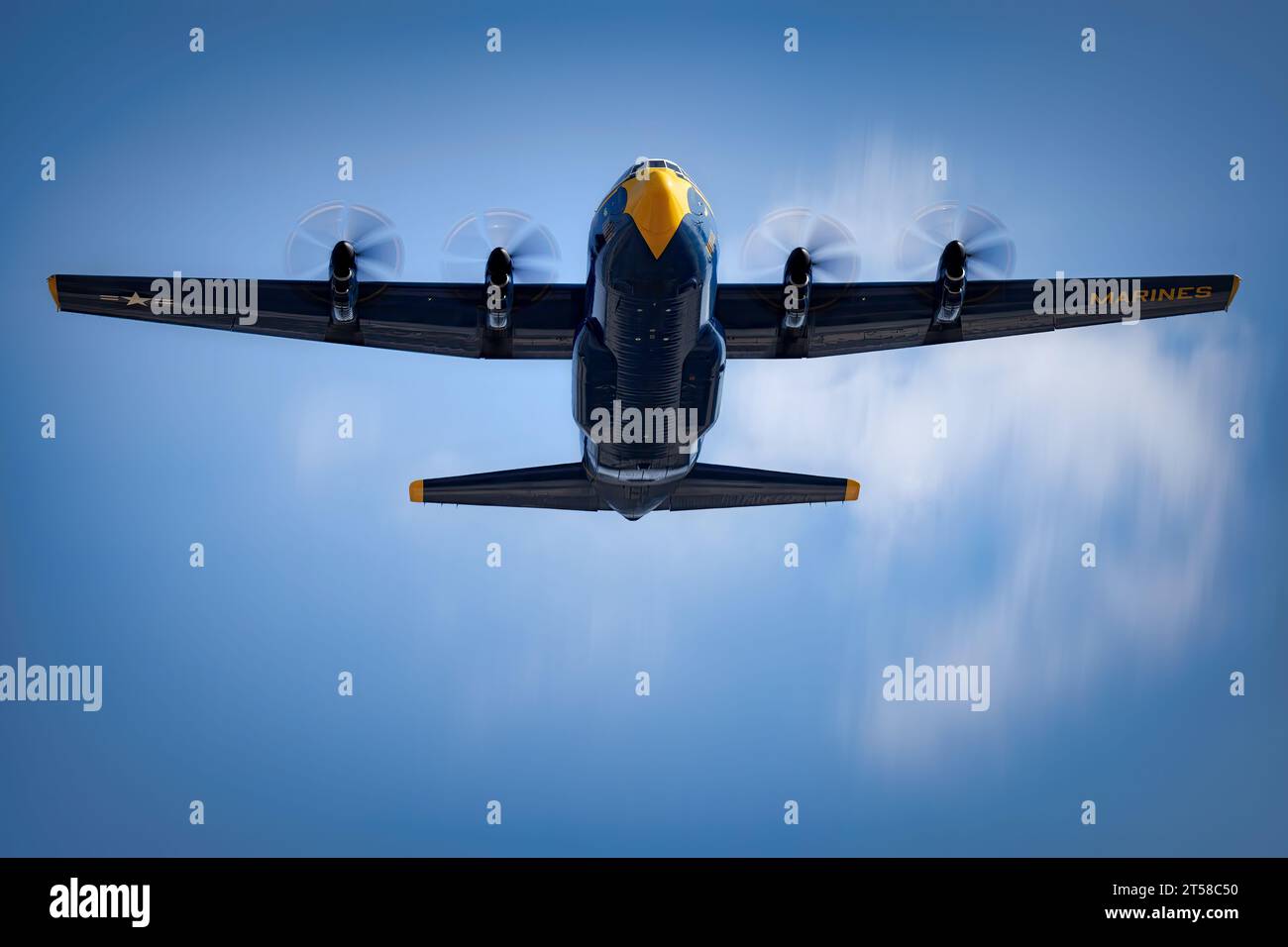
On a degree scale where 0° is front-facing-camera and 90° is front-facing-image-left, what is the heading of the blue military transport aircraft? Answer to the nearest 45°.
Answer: approximately 0°
